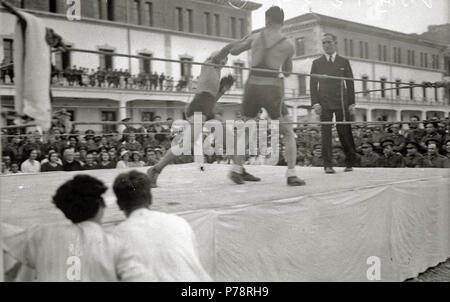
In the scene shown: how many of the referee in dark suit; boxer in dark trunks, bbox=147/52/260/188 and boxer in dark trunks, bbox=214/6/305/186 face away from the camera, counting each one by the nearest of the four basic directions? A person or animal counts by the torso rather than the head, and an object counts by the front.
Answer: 1

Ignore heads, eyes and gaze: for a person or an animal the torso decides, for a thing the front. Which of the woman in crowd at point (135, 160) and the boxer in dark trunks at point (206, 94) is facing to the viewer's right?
the boxer in dark trunks

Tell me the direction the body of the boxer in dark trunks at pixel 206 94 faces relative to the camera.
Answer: to the viewer's right

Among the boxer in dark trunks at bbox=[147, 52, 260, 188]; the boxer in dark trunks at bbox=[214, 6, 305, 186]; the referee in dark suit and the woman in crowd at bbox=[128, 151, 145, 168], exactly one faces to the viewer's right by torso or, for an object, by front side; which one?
the boxer in dark trunks at bbox=[147, 52, 260, 188]

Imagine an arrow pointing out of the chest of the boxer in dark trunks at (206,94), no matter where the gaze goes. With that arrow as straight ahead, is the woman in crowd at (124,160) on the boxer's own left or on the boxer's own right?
on the boxer's own left

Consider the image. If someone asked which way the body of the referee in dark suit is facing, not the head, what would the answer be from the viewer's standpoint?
toward the camera

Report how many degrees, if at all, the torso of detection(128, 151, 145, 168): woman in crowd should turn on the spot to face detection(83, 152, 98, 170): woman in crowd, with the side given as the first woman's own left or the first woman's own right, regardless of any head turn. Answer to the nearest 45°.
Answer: approximately 90° to the first woman's own right

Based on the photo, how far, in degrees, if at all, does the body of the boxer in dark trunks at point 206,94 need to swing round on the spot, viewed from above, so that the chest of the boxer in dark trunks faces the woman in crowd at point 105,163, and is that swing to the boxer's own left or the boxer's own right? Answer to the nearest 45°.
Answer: approximately 135° to the boxer's own left

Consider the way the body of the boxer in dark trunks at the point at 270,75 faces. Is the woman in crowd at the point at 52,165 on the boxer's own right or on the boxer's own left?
on the boxer's own left

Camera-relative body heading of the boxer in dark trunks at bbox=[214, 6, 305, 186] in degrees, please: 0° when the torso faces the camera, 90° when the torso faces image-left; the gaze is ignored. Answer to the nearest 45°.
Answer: approximately 180°

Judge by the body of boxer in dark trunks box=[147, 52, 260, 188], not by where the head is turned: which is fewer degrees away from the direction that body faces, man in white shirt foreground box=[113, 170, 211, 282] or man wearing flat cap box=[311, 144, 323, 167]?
the man wearing flat cap

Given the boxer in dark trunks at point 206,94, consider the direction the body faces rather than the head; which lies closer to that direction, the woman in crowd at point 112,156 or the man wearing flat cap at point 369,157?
the man wearing flat cap

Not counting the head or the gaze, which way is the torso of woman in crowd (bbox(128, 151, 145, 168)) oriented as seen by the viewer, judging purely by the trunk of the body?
toward the camera

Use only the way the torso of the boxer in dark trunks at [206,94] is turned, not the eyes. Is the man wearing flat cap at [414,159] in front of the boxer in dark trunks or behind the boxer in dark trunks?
in front

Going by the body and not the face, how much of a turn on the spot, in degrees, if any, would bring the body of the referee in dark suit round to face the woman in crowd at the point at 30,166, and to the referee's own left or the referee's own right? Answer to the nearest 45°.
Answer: approximately 90° to the referee's own right

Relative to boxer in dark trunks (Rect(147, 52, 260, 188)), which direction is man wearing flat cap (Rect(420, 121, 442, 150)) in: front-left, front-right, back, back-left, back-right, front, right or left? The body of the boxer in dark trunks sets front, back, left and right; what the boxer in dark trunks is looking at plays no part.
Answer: front-left

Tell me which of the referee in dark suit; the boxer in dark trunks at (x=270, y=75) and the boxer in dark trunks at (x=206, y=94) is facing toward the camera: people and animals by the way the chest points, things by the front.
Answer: the referee in dark suit
